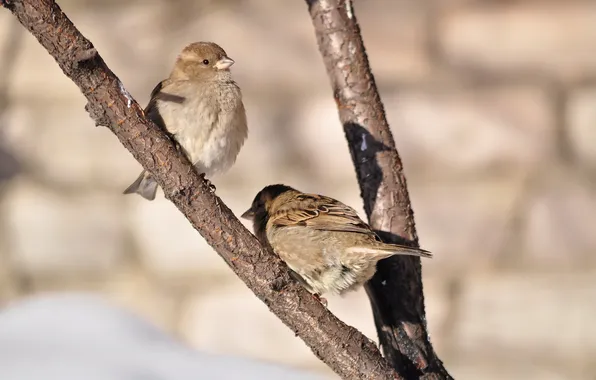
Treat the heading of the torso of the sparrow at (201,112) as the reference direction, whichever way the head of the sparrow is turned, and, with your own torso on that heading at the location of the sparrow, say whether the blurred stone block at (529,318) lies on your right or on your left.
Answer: on your left

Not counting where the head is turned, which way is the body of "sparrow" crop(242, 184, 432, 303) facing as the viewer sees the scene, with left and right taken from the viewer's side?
facing to the left of the viewer

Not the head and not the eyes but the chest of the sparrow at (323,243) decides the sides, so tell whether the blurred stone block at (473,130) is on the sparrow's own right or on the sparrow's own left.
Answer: on the sparrow's own right

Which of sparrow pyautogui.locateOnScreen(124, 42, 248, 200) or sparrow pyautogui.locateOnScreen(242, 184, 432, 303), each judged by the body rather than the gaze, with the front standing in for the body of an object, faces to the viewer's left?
sparrow pyautogui.locateOnScreen(242, 184, 432, 303)

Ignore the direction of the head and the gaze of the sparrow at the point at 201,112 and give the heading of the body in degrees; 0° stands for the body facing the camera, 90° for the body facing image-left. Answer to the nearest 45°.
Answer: approximately 315°

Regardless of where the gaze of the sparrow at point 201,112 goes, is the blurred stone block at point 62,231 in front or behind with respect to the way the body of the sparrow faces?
behind

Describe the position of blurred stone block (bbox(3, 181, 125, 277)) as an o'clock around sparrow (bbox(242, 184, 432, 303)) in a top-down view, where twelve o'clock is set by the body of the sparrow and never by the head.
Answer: The blurred stone block is roughly at 2 o'clock from the sparrow.

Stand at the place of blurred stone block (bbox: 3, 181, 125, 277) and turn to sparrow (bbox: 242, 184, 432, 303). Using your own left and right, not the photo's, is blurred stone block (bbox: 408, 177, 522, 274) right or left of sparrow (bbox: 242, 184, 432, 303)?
left

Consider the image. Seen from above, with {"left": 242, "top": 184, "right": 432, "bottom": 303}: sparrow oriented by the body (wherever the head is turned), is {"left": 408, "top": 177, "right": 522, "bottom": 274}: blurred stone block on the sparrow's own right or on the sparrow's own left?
on the sparrow's own right

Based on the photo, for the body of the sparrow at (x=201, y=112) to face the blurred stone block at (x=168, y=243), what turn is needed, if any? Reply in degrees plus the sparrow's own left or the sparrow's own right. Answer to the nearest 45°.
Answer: approximately 135° to the sparrow's own left

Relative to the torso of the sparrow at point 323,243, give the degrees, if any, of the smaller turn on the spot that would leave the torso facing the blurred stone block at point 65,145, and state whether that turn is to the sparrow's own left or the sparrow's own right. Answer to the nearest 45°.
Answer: approximately 45° to the sparrow's own right

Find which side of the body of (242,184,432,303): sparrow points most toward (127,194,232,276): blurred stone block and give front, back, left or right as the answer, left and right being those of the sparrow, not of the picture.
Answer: right

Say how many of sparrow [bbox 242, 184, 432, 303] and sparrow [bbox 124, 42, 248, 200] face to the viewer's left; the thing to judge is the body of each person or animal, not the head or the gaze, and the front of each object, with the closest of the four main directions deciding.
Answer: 1

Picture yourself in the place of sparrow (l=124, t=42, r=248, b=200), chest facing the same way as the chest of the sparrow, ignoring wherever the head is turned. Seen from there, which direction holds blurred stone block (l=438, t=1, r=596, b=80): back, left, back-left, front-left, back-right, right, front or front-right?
left

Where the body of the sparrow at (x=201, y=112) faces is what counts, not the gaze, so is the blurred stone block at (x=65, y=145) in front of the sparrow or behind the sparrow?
behind

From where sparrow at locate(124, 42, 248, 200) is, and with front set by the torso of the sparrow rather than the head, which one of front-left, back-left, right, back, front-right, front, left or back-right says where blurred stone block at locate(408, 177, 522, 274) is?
left

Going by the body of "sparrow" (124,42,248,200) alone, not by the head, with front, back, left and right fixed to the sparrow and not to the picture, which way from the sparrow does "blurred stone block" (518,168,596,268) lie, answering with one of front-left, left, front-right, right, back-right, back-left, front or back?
left

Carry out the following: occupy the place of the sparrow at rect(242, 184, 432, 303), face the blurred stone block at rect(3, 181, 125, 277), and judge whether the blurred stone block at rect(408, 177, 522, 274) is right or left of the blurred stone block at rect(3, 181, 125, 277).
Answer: right
